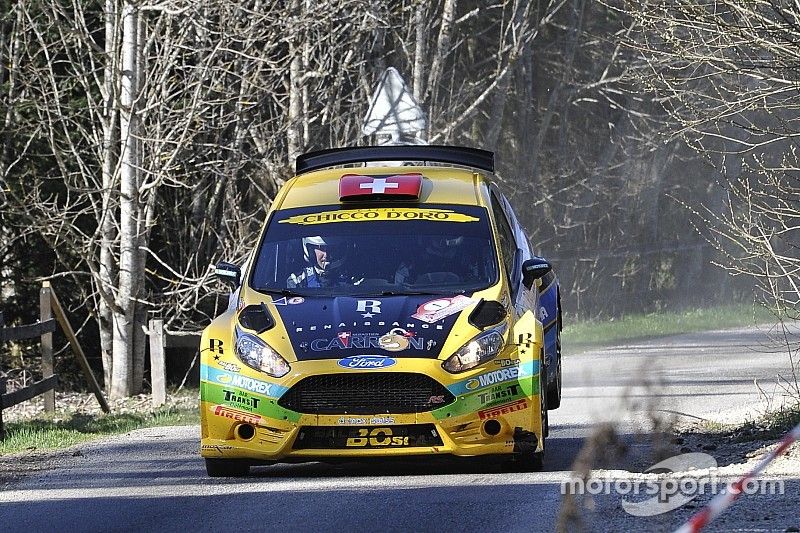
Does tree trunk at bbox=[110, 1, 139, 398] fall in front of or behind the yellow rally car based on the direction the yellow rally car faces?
behind

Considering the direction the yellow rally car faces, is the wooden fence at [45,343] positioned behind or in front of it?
behind

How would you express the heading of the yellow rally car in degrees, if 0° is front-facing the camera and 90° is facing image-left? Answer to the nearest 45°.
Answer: approximately 0°

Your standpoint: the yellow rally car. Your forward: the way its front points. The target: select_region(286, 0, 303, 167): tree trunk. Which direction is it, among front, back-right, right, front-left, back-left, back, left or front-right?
back
